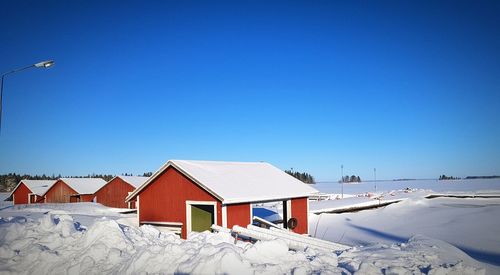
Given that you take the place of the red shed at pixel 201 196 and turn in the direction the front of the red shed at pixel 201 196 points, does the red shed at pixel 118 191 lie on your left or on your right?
on your right

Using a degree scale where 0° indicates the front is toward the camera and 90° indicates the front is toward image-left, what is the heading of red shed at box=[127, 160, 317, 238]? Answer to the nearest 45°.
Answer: approximately 45°

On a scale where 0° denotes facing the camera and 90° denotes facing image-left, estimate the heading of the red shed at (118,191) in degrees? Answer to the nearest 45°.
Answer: approximately 45°

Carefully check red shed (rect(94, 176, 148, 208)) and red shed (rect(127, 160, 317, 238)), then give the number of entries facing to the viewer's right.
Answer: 0

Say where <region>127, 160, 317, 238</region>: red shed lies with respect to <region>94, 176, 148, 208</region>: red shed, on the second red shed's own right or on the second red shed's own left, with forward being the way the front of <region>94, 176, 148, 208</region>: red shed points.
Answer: on the second red shed's own left
